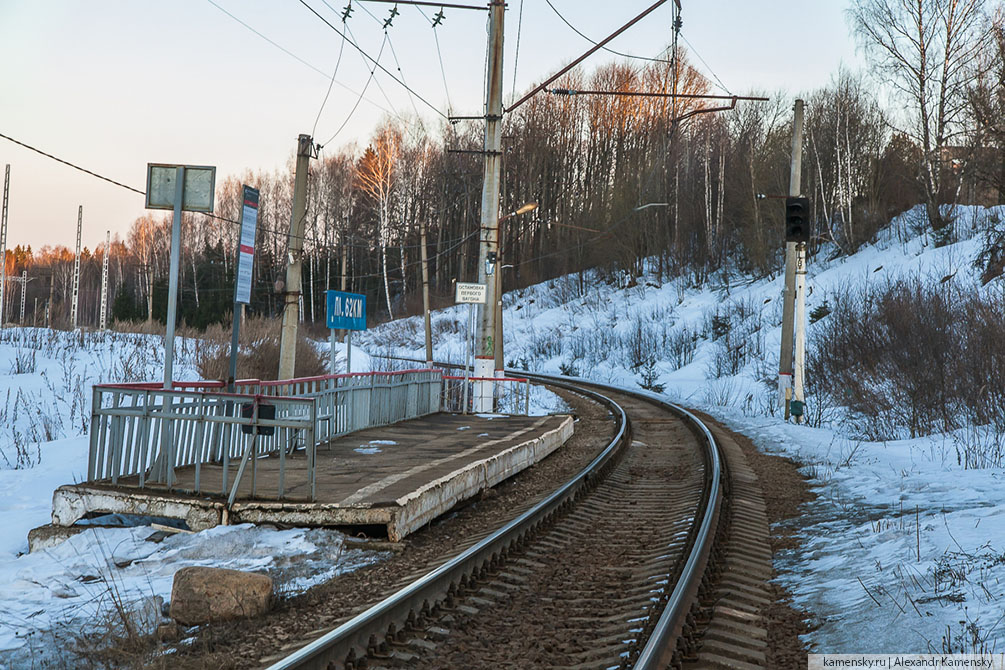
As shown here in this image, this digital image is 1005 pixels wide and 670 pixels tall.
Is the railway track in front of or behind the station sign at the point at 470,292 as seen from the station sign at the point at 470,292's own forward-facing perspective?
in front

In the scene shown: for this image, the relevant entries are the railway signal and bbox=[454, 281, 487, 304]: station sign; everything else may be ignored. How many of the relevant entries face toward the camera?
2

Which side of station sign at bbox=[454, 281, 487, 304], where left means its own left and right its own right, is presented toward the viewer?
front

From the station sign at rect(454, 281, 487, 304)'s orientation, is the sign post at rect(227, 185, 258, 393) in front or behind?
in front

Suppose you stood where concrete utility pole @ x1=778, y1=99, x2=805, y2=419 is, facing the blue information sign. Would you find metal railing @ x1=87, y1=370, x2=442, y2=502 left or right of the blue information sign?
left

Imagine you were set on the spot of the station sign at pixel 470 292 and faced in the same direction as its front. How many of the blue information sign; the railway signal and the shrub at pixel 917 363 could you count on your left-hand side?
2

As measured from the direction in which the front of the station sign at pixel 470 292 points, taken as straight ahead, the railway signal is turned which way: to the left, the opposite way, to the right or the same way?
the same way

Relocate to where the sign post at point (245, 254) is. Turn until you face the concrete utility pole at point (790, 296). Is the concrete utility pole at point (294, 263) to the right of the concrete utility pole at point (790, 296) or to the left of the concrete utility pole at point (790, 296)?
left

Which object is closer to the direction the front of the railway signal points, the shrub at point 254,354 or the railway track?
the railway track

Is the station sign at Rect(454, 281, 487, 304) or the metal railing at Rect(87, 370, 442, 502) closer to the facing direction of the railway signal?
the metal railing

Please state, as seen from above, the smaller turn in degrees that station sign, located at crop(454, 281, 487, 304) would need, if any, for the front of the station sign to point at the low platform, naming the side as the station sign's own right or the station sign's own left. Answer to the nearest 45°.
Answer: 0° — it already faces it

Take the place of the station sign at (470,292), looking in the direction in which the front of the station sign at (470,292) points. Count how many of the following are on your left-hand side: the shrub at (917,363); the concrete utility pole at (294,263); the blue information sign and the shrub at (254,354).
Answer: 1

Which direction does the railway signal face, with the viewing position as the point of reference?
facing the viewer

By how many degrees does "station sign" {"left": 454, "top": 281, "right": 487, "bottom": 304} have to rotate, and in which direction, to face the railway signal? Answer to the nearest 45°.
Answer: approximately 90° to its left

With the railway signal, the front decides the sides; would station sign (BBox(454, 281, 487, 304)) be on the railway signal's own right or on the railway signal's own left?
on the railway signal's own right
